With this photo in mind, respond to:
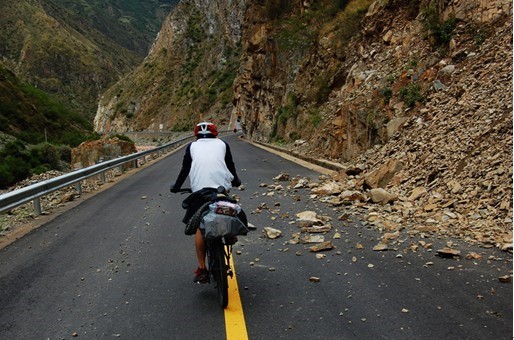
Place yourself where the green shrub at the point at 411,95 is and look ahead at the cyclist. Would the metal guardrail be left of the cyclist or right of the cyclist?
right

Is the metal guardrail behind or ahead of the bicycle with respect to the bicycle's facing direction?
ahead

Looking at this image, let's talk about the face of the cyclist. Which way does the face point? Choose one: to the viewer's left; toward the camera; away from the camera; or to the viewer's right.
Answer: away from the camera

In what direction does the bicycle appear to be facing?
away from the camera

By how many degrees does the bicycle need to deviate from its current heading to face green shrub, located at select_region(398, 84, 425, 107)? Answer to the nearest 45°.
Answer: approximately 45° to its right
